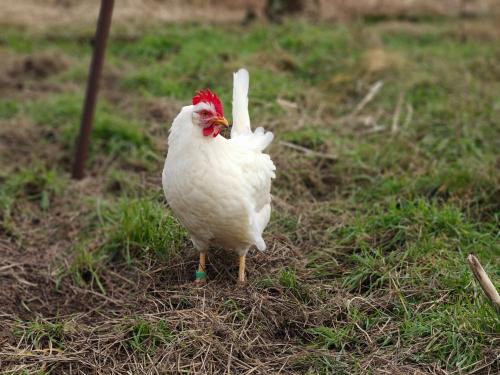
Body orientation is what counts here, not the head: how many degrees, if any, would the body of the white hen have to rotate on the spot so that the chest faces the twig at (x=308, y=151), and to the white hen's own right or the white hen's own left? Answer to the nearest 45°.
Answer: approximately 135° to the white hen's own right

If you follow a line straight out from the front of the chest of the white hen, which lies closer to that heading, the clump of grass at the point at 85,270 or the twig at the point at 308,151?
the clump of grass

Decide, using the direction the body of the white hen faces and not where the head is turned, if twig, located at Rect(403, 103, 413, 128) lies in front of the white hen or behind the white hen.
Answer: behind

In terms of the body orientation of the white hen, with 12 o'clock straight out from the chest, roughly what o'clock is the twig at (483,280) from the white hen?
The twig is roughly at 8 o'clock from the white hen.

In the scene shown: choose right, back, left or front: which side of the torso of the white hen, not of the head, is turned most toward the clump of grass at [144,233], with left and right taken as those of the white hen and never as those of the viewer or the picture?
right

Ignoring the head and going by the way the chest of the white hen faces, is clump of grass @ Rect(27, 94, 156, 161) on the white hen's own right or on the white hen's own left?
on the white hen's own right

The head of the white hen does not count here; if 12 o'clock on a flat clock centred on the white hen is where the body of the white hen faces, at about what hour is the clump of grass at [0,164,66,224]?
The clump of grass is roughly at 3 o'clock from the white hen.

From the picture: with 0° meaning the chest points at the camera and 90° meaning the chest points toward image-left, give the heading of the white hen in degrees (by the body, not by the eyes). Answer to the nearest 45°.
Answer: approximately 45°

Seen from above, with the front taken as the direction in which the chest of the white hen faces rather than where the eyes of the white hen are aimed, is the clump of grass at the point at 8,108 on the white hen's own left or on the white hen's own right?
on the white hen's own right

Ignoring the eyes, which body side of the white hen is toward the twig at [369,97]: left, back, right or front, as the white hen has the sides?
back

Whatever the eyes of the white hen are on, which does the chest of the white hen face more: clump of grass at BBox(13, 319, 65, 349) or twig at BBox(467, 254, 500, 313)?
the clump of grass
